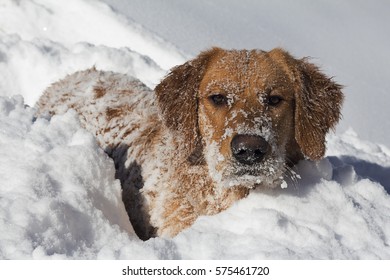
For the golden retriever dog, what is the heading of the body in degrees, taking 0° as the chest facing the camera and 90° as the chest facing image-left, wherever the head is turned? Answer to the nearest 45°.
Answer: approximately 315°
